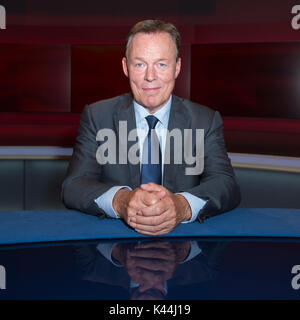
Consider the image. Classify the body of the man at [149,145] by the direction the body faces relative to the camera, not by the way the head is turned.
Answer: toward the camera

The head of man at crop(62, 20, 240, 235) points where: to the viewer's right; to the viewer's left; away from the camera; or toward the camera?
toward the camera
